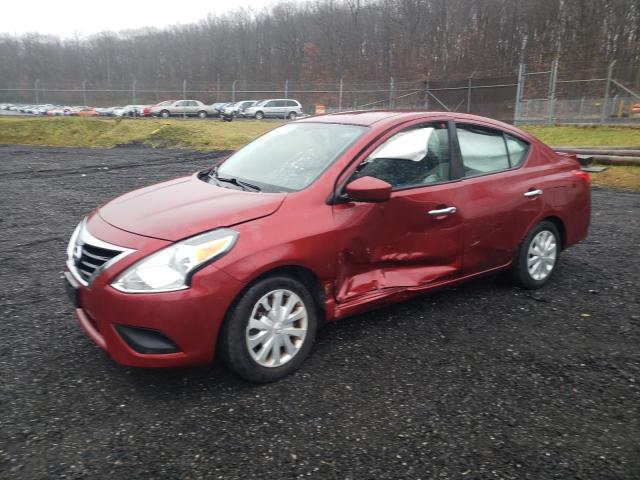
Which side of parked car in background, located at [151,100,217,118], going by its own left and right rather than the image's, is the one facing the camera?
left

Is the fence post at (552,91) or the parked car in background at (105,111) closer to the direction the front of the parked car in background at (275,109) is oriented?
the parked car in background

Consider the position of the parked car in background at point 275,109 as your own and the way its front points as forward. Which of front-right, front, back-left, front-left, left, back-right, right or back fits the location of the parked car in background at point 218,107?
front-right

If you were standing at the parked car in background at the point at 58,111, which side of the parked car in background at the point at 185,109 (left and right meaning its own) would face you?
front

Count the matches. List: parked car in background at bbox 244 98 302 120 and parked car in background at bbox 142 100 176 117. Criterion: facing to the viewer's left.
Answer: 2

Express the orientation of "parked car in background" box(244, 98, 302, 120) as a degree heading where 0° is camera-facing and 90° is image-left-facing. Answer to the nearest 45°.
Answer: approximately 90°

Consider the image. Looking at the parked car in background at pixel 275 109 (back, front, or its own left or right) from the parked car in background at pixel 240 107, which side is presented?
front

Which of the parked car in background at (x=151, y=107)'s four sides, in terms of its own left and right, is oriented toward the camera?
left

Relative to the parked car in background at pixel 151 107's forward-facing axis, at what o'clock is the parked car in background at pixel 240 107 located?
the parked car in background at pixel 240 107 is roughly at 7 o'clock from the parked car in background at pixel 151 107.

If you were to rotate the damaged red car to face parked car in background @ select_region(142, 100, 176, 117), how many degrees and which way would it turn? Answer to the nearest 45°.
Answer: approximately 135° to its right

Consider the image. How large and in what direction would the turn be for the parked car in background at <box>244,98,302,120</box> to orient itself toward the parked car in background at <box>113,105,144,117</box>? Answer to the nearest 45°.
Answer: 0° — it already faces it
